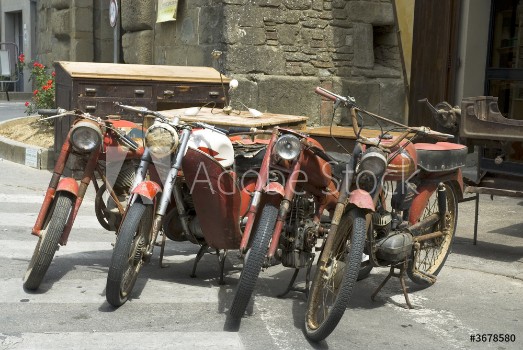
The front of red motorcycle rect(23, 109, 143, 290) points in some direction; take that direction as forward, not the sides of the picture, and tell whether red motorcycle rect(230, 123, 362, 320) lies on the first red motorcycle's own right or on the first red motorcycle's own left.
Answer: on the first red motorcycle's own left

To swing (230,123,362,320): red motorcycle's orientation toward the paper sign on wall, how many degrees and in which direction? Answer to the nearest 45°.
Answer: approximately 135° to its right

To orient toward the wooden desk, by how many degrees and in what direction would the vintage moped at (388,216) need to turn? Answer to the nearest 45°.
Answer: approximately 90° to its right

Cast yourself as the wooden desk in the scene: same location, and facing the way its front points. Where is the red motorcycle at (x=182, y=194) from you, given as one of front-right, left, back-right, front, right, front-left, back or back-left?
front

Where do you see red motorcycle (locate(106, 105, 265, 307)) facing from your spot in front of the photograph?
facing the viewer and to the left of the viewer

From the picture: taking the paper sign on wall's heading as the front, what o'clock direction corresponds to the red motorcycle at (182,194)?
The red motorcycle is roughly at 12 o'clock from the paper sign on wall.

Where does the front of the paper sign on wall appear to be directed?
toward the camera

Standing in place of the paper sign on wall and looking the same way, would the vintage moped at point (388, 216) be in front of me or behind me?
in front

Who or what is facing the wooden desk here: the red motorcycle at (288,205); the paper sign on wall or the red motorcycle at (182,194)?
the paper sign on wall

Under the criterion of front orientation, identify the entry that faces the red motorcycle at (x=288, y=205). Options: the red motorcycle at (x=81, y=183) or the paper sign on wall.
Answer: the paper sign on wall

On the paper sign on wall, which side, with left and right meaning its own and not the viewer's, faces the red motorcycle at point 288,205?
front

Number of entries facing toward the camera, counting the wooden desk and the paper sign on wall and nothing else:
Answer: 2

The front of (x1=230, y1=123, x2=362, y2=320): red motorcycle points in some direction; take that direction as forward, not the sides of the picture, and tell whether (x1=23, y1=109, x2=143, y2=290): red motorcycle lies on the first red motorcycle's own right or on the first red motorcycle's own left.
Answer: on the first red motorcycle's own right

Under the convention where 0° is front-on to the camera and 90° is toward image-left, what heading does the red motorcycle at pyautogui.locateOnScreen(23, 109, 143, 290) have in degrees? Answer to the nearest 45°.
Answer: approximately 45°

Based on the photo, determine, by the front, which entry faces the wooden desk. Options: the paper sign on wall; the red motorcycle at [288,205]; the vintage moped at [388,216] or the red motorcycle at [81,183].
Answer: the paper sign on wall

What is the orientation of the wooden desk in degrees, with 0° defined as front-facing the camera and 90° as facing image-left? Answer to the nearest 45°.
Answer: approximately 0°
